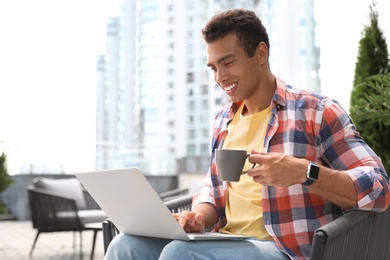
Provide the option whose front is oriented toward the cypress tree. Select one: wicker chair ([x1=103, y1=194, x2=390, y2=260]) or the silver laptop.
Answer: the silver laptop

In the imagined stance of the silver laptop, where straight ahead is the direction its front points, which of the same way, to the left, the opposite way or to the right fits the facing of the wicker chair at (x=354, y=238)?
the opposite way

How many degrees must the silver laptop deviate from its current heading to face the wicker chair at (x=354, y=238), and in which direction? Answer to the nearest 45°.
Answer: approximately 45° to its right

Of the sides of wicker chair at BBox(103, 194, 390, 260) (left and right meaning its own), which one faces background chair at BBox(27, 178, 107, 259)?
right

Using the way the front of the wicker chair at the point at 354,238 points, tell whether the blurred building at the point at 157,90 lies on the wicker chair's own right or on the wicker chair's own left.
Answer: on the wicker chair's own right

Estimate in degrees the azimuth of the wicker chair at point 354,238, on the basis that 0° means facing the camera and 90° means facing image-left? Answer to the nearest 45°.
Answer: approximately 45°

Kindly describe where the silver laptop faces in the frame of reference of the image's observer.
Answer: facing away from the viewer and to the right of the viewer

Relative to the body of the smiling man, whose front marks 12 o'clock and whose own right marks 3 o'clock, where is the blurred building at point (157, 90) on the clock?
The blurred building is roughly at 4 o'clock from the smiling man.

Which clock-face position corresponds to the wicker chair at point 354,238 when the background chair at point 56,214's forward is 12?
The wicker chair is roughly at 1 o'clock from the background chair.

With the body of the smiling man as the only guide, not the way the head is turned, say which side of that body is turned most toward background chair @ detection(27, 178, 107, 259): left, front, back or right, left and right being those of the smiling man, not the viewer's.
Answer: right

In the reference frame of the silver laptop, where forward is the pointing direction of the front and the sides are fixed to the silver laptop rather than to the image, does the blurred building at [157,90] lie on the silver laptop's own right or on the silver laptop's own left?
on the silver laptop's own left

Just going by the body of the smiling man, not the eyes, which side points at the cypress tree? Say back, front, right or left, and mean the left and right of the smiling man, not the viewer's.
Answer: back

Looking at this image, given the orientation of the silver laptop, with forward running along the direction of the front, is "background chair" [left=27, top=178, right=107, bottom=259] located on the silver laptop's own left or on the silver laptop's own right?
on the silver laptop's own left

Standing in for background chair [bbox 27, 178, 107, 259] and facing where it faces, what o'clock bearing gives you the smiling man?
The smiling man is roughly at 1 o'clock from the background chair.

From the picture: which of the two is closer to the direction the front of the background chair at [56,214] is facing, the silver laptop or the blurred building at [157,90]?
the silver laptop
